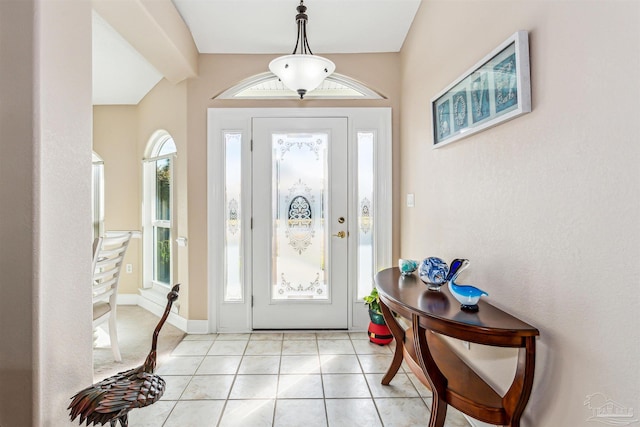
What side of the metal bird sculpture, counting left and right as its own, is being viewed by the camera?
right

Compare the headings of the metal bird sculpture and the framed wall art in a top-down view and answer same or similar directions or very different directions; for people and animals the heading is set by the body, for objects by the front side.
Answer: very different directions

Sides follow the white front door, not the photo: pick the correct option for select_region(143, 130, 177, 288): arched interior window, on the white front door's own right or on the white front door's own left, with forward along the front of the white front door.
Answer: on the white front door's own right

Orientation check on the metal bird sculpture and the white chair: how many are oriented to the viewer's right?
1

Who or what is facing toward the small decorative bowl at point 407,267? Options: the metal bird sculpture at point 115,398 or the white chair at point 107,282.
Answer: the metal bird sculpture

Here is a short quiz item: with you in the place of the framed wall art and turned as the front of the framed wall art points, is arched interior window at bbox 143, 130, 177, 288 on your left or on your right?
on your right

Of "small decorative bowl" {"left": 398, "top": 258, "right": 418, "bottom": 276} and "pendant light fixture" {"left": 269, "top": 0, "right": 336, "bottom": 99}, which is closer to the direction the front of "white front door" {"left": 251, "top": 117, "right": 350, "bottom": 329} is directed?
the pendant light fixture
